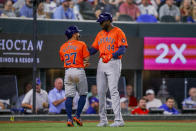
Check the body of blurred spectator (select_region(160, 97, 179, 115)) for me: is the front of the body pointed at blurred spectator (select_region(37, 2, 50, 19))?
no

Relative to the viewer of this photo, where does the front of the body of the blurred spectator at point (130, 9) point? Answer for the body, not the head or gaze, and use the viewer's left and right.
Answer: facing the viewer

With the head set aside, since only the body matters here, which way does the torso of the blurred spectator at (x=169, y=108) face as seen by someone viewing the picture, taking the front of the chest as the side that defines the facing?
toward the camera

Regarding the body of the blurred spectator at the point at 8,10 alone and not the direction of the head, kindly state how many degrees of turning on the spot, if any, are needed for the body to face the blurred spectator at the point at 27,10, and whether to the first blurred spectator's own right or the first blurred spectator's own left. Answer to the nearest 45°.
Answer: approximately 90° to the first blurred spectator's own left

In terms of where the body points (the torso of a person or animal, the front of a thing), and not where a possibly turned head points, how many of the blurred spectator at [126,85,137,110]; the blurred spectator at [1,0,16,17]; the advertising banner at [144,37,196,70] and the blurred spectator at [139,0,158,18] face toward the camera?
4

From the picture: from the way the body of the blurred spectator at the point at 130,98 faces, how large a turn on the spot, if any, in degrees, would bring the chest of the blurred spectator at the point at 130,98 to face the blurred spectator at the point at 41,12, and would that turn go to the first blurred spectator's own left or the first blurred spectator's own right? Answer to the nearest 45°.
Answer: approximately 90° to the first blurred spectator's own right

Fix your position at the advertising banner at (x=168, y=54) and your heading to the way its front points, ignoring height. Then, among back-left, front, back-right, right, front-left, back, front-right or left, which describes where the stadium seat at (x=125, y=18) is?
right

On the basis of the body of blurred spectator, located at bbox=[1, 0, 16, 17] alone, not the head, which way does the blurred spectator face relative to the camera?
toward the camera

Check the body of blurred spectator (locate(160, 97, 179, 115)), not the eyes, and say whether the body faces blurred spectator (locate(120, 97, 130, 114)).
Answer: no

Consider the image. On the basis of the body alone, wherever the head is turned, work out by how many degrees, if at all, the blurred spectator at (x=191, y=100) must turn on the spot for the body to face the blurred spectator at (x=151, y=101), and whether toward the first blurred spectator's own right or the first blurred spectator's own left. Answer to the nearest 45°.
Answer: approximately 90° to the first blurred spectator's own right
